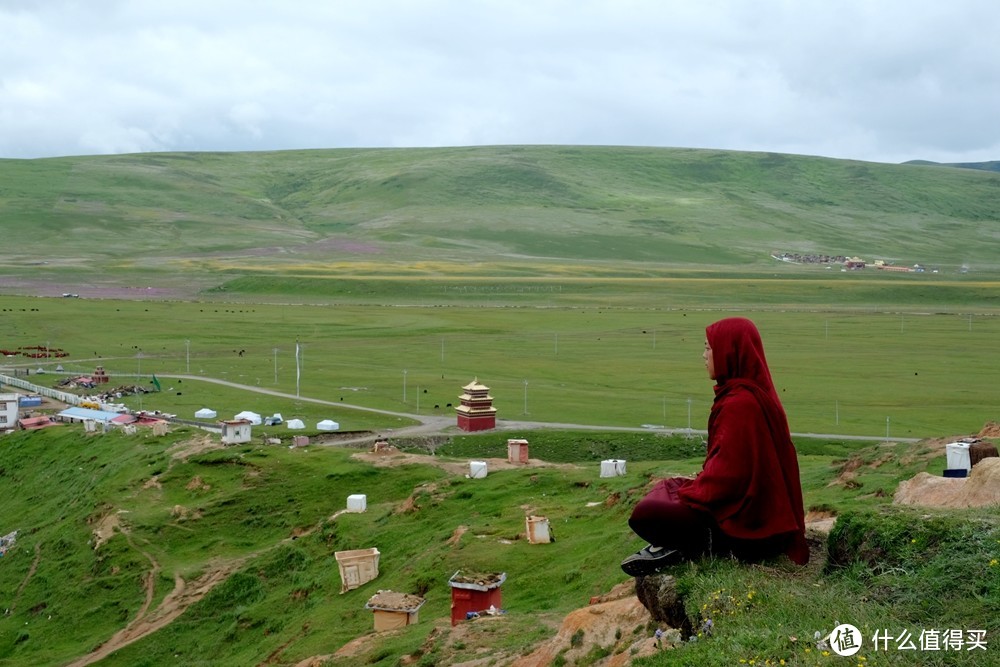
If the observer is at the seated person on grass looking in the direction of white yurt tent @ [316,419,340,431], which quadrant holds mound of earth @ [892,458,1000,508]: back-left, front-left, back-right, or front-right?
front-right

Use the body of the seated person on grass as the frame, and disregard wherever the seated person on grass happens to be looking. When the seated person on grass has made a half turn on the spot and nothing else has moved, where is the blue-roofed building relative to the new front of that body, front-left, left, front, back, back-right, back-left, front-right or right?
back-left

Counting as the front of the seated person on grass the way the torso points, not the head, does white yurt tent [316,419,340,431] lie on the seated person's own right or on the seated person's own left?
on the seated person's own right

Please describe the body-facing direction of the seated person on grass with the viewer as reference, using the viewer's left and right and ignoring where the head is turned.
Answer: facing to the left of the viewer

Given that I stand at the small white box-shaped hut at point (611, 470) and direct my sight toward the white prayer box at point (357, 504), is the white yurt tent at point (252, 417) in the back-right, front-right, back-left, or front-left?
front-right

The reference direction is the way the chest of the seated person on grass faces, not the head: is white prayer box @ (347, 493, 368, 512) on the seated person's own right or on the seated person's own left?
on the seated person's own right

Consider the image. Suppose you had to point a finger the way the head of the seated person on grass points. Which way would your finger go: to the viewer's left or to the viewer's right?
to the viewer's left

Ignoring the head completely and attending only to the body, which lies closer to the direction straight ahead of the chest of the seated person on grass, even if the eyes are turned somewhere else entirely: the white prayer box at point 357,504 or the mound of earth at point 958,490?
the white prayer box

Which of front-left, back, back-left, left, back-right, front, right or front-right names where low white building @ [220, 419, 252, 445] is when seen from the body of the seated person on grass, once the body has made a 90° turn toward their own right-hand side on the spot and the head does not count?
front-left

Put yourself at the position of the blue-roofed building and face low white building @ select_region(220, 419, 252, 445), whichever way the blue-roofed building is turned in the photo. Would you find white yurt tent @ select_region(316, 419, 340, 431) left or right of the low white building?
left

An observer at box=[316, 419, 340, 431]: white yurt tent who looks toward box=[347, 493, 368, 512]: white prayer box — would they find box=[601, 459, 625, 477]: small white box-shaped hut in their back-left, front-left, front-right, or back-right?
front-left

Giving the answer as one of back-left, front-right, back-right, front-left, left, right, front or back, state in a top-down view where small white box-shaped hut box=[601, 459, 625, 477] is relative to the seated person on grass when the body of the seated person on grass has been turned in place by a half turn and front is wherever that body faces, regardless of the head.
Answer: left

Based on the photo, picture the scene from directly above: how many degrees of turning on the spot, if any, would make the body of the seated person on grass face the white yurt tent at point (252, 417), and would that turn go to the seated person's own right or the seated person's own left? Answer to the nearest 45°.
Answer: approximately 45° to the seated person's own right
